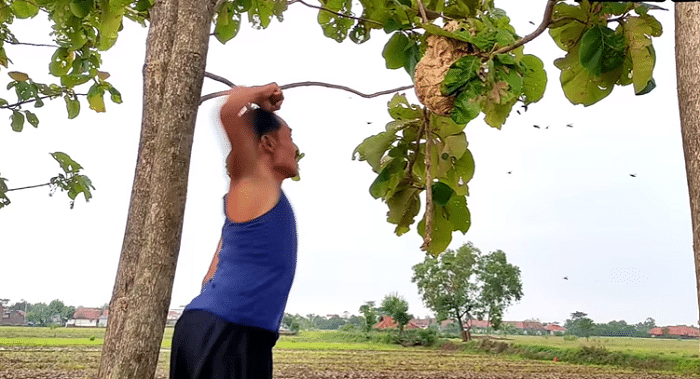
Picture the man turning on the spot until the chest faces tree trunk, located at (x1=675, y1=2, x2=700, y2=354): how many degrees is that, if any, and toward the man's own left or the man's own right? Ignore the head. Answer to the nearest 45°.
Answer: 0° — they already face it

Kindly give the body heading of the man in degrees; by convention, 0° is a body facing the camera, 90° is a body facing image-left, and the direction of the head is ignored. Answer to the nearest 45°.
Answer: approximately 270°

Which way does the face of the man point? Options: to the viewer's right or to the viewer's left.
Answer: to the viewer's right
